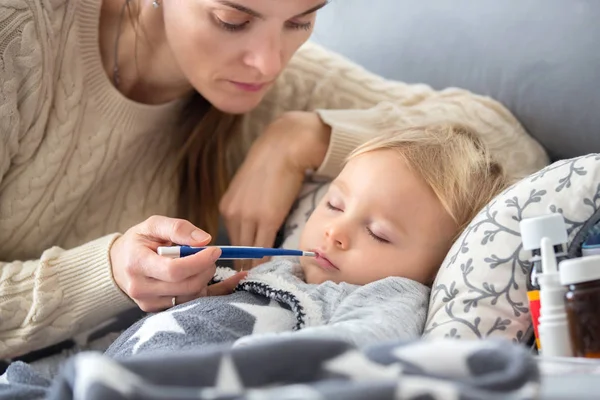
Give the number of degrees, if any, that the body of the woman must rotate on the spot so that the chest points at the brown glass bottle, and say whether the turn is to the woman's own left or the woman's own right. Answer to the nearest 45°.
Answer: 0° — they already face it

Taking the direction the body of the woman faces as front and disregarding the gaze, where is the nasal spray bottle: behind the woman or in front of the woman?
in front

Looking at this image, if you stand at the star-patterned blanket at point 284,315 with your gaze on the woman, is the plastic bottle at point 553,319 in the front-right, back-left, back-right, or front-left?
back-right

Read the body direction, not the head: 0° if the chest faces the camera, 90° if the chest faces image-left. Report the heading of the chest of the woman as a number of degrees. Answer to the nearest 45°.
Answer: approximately 315°

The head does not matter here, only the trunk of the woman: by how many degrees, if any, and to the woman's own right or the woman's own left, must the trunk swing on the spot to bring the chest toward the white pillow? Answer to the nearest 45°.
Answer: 0° — they already face it

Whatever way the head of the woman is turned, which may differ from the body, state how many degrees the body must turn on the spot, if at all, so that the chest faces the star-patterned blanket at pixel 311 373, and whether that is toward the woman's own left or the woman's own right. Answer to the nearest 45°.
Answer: approximately 45° to the woman's own right
